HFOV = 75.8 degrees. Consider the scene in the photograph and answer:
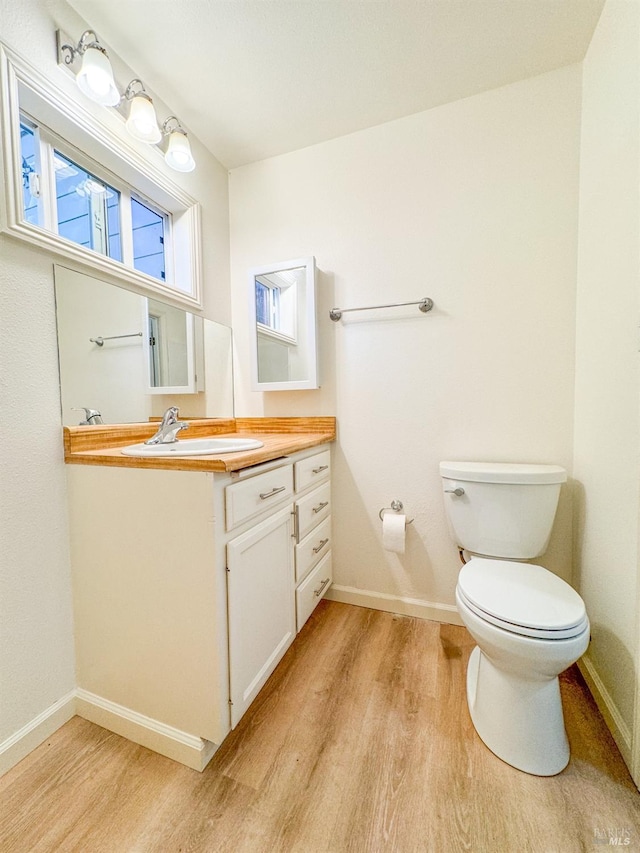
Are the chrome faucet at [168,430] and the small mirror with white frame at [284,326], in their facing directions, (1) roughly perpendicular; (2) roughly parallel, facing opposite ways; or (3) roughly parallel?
roughly perpendicular

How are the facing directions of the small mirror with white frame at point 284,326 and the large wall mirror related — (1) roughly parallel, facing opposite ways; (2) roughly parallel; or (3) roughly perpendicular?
roughly perpendicular

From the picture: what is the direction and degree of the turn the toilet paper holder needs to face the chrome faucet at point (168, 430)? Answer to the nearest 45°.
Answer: approximately 45° to its right

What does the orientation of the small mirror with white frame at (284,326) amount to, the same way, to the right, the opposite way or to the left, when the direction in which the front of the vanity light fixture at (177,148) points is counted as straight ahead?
to the right

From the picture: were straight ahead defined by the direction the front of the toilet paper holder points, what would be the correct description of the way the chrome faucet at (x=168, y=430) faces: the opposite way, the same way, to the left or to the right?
to the left

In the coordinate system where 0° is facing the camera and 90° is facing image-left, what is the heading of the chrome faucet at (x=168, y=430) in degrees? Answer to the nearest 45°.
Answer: approximately 315°
